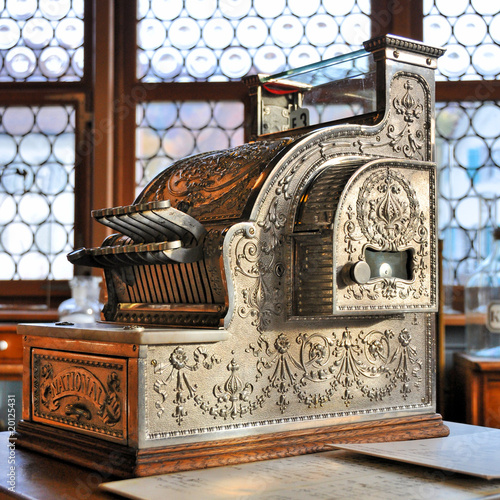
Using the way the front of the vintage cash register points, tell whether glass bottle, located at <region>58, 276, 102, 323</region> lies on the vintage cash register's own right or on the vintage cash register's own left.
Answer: on the vintage cash register's own right

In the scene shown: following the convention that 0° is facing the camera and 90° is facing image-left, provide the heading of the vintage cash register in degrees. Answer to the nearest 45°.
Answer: approximately 45°

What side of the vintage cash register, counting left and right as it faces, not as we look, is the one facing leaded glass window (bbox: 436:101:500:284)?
back

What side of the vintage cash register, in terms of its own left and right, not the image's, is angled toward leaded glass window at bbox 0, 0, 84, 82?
right

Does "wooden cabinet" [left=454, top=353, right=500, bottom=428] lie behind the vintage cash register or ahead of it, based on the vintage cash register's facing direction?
behind

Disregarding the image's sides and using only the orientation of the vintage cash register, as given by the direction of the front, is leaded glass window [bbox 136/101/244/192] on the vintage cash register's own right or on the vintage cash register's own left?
on the vintage cash register's own right

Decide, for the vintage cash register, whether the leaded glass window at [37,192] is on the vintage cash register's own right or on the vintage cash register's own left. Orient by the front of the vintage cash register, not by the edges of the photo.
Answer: on the vintage cash register's own right

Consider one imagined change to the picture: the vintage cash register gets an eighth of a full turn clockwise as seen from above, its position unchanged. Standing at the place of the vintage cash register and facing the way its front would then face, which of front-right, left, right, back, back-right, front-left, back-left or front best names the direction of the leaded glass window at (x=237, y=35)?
right
